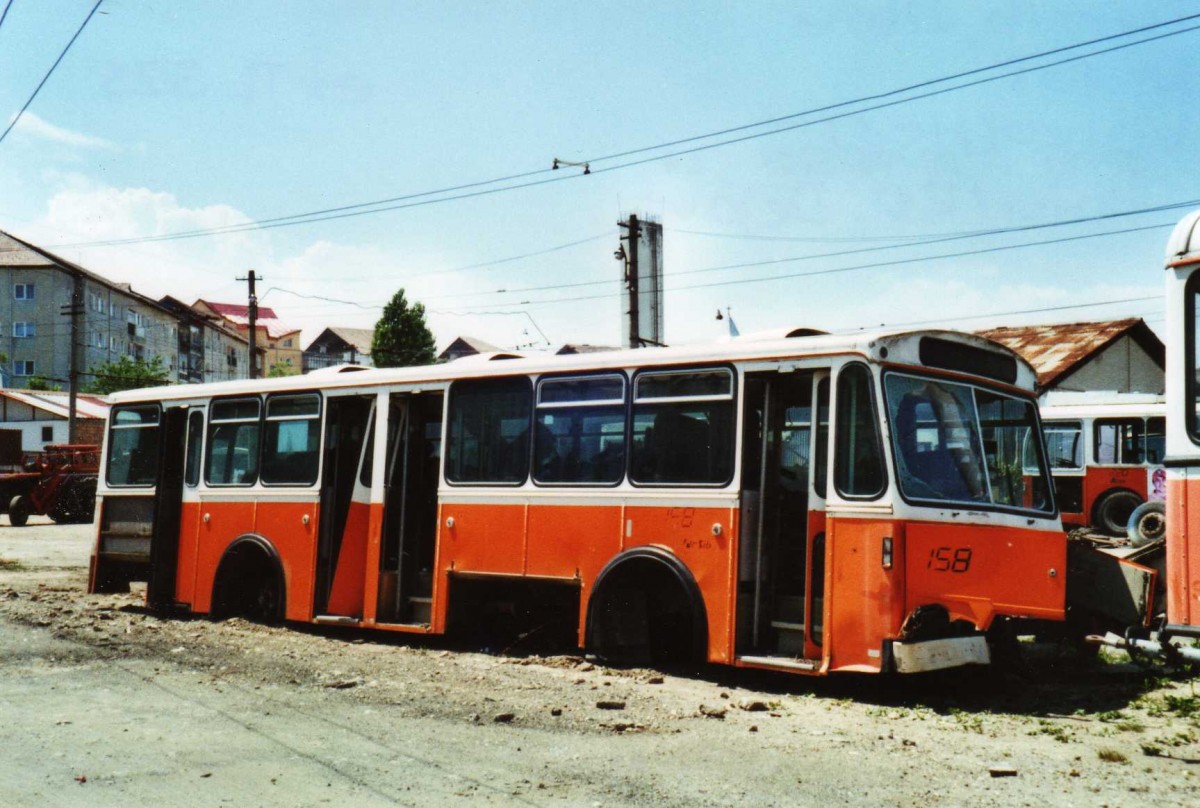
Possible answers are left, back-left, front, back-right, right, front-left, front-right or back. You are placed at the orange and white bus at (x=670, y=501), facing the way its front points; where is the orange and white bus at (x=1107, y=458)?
left

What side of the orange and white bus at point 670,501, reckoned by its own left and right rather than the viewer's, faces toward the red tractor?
back

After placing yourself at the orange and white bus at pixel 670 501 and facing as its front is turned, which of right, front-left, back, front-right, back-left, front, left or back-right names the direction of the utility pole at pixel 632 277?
back-left

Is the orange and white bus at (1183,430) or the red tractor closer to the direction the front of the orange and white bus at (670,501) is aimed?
the orange and white bus

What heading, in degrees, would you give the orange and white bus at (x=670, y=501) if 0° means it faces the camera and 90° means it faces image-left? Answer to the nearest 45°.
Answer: approximately 315°

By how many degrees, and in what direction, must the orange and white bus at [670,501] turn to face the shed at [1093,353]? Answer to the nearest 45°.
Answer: approximately 90° to its left

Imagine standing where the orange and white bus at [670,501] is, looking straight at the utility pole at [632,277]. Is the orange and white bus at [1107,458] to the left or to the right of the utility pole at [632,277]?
right
